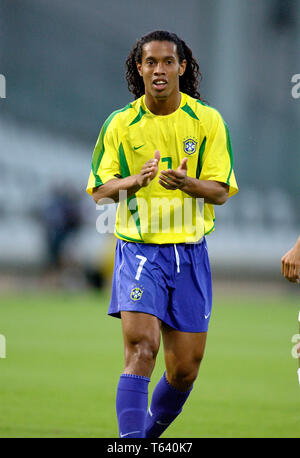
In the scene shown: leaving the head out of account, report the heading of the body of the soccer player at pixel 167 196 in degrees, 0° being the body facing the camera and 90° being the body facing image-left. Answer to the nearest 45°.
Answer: approximately 0°

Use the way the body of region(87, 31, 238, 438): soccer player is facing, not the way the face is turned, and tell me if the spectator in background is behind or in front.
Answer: behind

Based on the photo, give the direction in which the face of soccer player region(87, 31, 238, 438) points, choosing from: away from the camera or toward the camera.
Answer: toward the camera
